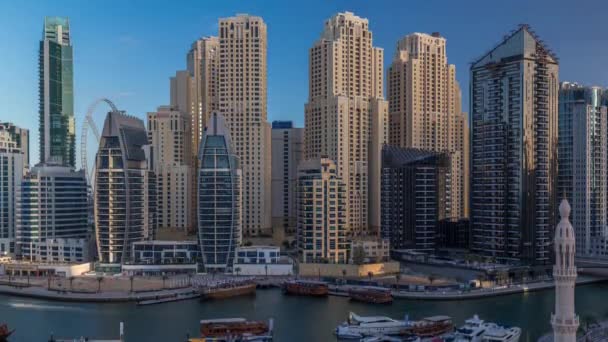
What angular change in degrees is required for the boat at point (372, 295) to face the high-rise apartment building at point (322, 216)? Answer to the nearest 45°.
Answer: approximately 90° to its right

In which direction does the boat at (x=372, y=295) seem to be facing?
to the viewer's left

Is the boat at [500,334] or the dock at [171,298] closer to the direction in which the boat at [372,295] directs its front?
the dock

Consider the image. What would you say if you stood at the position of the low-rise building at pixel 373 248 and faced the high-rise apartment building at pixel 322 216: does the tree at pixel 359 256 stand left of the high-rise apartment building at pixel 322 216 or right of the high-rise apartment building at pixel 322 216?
left

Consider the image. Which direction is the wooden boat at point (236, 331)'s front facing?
to the viewer's right
